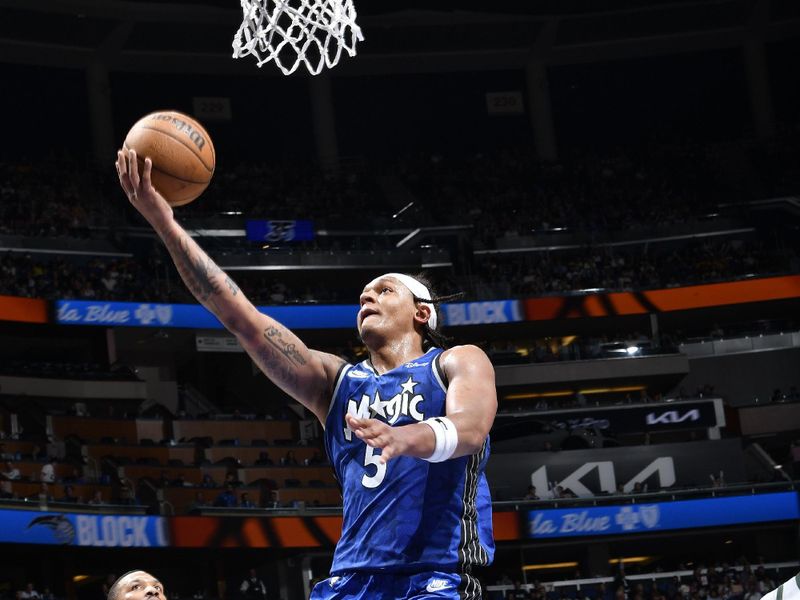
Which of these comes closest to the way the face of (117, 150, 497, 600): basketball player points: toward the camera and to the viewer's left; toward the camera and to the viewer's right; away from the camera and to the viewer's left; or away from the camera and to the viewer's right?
toward the camera and to the viewer's left

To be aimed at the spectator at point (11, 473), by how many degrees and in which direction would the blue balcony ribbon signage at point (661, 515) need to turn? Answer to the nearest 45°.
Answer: approximately 45° to its right

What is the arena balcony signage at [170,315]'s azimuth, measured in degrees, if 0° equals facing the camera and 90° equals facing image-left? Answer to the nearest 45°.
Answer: approximately 0°

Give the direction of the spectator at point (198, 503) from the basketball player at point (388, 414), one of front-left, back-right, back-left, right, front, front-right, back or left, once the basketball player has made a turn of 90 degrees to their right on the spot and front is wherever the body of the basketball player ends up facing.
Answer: front-right

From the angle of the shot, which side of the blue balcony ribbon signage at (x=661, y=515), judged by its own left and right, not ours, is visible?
front

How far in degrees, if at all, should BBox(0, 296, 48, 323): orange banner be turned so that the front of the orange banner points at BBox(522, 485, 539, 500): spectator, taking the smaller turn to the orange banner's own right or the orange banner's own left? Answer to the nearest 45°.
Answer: approximately 90° to the orange banner's own left

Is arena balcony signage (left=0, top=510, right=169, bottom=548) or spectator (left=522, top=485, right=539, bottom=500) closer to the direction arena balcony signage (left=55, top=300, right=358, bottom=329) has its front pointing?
the arena balcony signage (left=0, top=510, right=169, bottom=548)

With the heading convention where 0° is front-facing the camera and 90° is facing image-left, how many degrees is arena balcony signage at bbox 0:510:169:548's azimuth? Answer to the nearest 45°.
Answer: approximately 0°

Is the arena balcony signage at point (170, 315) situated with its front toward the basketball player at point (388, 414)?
yes

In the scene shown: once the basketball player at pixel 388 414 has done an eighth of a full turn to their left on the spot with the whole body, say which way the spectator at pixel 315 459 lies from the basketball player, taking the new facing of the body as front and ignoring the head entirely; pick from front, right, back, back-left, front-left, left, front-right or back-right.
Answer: back

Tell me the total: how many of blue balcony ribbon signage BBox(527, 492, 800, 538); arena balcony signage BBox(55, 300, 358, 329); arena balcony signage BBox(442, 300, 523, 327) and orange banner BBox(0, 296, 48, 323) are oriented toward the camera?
4
